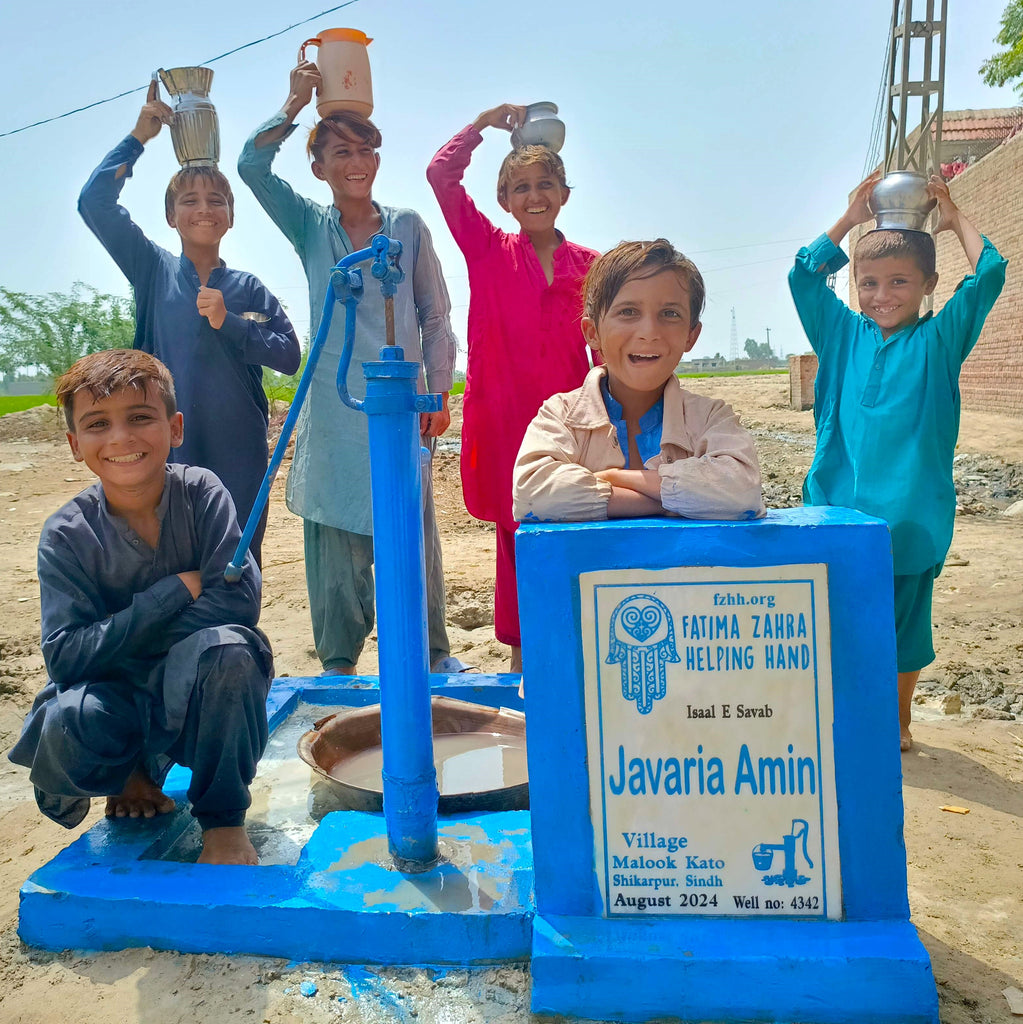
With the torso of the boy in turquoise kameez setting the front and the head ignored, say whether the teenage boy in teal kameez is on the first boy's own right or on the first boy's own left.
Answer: on the first boy's own right

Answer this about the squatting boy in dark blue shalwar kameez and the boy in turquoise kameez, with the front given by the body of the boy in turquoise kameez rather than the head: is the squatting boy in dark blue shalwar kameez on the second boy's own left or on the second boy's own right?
on the second boy's own right

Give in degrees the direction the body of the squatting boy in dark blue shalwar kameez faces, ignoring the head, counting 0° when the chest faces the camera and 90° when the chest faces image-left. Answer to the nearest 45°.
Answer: approximately 0°

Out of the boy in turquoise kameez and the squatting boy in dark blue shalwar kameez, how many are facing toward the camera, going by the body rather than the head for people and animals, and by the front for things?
2

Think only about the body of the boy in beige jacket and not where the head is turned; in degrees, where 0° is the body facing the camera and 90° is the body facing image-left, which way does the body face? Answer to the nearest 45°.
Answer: approximately 0°

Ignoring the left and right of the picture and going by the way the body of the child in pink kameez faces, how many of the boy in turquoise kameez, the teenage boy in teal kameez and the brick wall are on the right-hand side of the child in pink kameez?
1

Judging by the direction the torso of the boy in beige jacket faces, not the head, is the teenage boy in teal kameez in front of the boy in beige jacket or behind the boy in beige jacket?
behind

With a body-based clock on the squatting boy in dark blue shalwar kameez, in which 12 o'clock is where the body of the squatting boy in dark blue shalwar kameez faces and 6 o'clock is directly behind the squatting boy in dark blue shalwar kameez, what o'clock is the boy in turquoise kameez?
The boy in turquoise kameez is roughly at 9 o'clock from the squatting boy in dark blue shalwar kameez.

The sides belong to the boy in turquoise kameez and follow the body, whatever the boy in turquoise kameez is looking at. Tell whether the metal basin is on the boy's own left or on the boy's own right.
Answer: on the boy's own right
